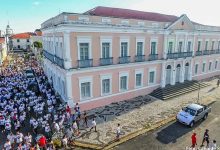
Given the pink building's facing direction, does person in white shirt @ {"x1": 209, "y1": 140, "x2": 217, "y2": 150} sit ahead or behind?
ahead

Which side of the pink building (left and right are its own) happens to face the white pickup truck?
front

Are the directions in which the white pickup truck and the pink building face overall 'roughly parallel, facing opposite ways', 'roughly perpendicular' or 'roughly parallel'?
roughly perpendicular

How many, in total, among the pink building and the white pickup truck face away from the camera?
0
